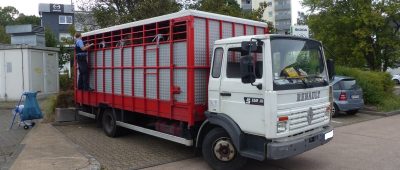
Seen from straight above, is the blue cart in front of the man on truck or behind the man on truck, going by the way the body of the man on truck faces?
behind

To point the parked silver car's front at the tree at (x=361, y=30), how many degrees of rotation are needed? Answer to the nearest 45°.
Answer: approximately 45° to its right

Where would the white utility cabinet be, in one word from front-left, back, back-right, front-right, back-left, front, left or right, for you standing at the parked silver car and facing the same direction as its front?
front-left

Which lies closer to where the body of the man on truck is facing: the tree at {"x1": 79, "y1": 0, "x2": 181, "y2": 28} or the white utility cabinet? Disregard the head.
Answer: the tree

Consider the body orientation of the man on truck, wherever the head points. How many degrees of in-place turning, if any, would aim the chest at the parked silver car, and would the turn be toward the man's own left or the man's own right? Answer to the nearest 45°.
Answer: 0° — they already face it

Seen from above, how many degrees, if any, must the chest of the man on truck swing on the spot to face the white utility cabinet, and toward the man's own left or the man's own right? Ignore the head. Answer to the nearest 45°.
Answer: approximately 90° to the man's own left

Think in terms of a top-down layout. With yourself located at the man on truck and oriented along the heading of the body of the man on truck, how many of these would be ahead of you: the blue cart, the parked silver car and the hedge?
2

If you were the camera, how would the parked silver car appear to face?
facing away from the viewer and to the left of the viewer
